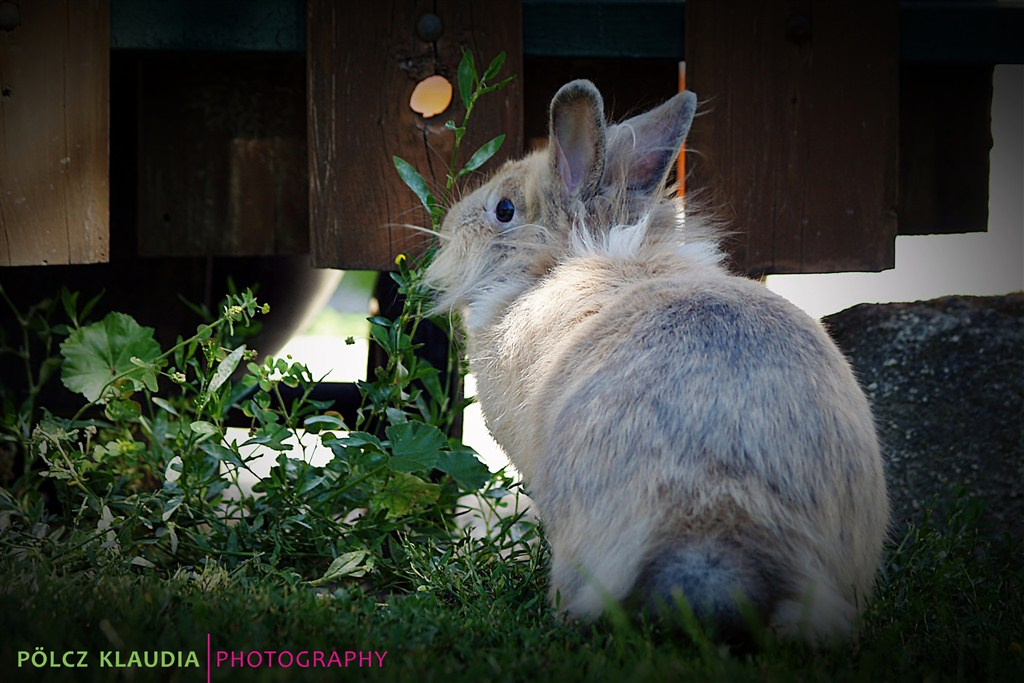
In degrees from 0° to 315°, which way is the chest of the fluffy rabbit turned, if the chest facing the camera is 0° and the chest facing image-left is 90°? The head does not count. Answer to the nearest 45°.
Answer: approximately 135°

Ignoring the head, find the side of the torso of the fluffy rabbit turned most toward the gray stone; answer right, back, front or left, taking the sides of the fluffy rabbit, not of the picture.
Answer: right
